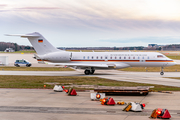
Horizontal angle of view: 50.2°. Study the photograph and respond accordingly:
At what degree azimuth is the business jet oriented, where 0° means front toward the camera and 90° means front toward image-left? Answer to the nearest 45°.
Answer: approximately 270°
